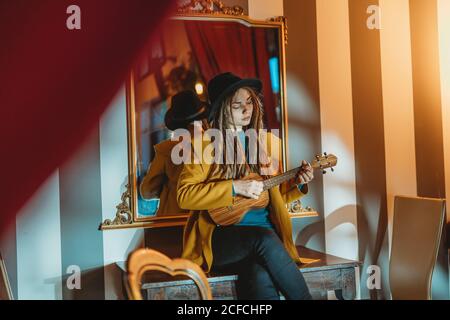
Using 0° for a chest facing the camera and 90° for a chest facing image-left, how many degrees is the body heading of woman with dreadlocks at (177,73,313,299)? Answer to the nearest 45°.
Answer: approximately 315°

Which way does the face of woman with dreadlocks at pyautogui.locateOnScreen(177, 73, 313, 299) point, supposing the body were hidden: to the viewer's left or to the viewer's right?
to the viewer's right

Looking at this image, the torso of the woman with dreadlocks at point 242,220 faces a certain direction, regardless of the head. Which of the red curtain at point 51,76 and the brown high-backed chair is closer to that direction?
the brown high-backed chair
